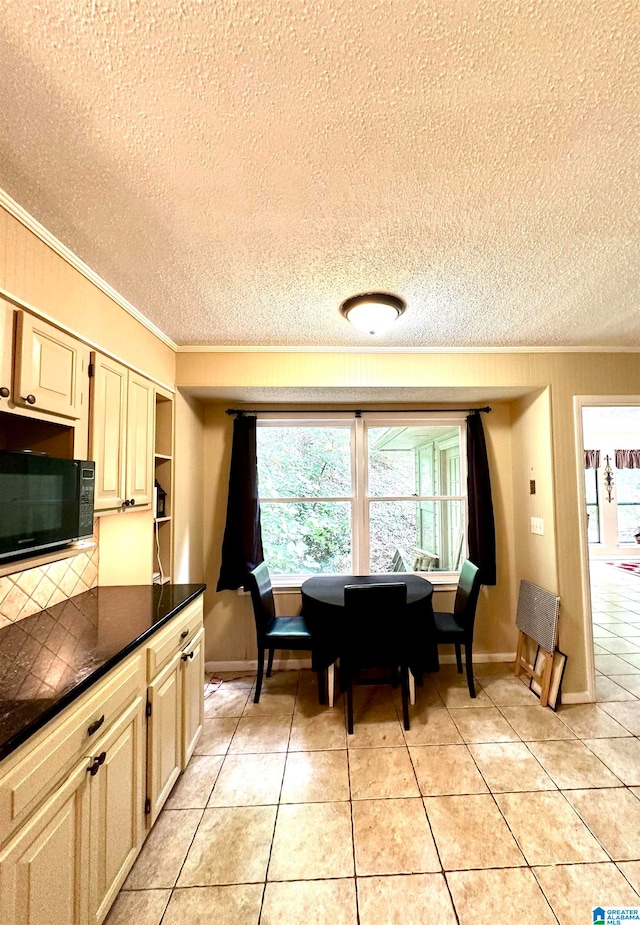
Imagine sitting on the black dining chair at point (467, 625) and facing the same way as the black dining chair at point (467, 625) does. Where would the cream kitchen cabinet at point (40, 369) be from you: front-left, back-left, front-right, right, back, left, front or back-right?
front-left

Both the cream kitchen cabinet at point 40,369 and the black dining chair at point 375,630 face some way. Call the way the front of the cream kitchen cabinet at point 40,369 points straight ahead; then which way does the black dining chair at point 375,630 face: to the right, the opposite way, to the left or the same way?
to the left

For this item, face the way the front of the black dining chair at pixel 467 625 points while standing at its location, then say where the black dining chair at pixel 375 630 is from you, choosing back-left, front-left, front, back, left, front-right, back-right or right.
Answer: front-left

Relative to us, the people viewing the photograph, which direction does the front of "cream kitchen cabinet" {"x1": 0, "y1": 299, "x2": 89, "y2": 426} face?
facing the viewer and to the right of the viewer

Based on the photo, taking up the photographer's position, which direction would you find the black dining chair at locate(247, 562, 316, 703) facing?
facing to the right of the viewer

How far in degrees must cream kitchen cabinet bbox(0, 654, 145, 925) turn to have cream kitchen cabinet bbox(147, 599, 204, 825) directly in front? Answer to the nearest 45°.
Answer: approximately 90° to its left

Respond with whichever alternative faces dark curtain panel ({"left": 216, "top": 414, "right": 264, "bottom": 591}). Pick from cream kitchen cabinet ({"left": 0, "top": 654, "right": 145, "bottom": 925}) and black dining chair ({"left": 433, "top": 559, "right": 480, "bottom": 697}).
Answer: the black dining chair

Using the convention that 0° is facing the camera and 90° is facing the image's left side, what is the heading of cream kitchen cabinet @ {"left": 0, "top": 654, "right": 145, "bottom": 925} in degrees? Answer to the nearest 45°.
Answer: approximately 315°

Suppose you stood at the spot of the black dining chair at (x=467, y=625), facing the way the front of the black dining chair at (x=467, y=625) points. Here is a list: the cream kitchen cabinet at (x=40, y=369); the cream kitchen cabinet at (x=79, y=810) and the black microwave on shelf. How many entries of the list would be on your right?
0

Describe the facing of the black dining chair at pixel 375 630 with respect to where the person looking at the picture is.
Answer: facing away from the viewer

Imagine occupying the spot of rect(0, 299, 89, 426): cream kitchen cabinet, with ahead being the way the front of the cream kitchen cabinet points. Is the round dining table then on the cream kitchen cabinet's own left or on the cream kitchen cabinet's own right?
on the cream kitchen cabinet's own left

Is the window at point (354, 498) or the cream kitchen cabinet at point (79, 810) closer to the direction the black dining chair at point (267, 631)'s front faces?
the window

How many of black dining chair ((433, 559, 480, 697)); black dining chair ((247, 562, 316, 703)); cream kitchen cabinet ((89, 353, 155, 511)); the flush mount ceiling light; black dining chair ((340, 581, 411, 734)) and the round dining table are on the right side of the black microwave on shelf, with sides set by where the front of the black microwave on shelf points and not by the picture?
0

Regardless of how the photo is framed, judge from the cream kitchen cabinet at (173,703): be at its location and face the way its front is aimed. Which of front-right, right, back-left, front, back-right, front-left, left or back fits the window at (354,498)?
left
